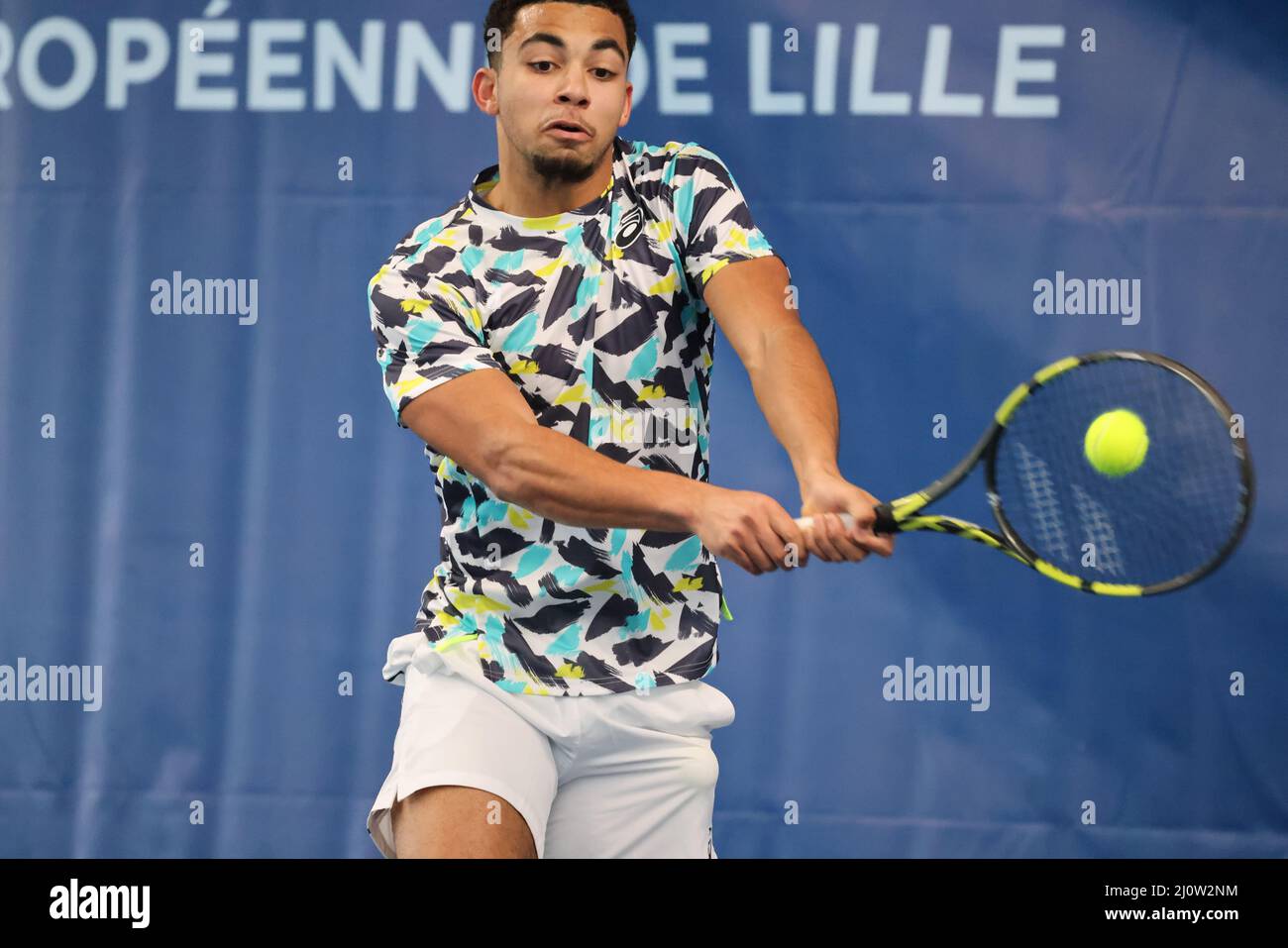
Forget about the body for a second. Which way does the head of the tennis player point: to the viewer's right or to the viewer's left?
to the viewer's right

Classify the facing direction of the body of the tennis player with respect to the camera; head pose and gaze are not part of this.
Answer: toward the camera

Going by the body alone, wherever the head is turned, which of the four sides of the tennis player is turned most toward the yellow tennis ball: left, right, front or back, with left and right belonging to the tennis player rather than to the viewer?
left
